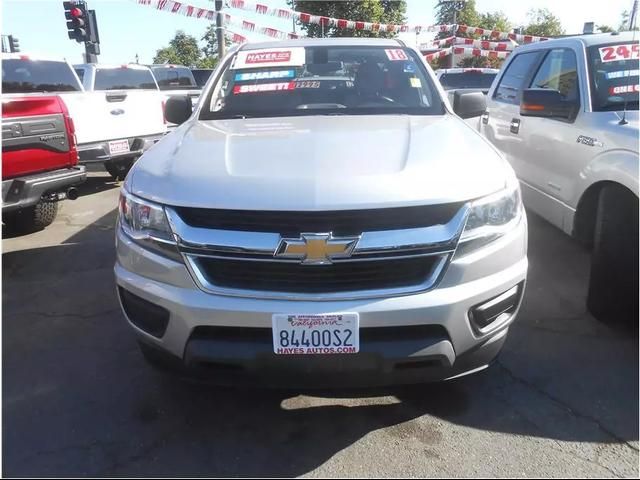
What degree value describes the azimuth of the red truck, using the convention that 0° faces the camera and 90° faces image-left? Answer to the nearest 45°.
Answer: approximately 135°

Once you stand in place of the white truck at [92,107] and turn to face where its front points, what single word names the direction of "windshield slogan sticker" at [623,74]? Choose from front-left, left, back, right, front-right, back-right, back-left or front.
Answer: back

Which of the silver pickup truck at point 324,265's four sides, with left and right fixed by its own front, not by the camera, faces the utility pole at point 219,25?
back

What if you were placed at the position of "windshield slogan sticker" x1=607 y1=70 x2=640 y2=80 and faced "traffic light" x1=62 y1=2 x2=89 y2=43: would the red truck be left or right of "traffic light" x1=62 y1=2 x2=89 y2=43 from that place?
left

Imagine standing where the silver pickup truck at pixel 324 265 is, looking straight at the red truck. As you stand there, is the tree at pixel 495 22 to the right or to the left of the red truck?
right

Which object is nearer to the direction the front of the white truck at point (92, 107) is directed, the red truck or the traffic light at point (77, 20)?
the traffic light

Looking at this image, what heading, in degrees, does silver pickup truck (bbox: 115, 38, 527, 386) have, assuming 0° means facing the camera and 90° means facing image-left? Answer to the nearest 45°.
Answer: approximately 0°

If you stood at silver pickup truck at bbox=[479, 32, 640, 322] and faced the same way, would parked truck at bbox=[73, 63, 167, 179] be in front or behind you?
behind
